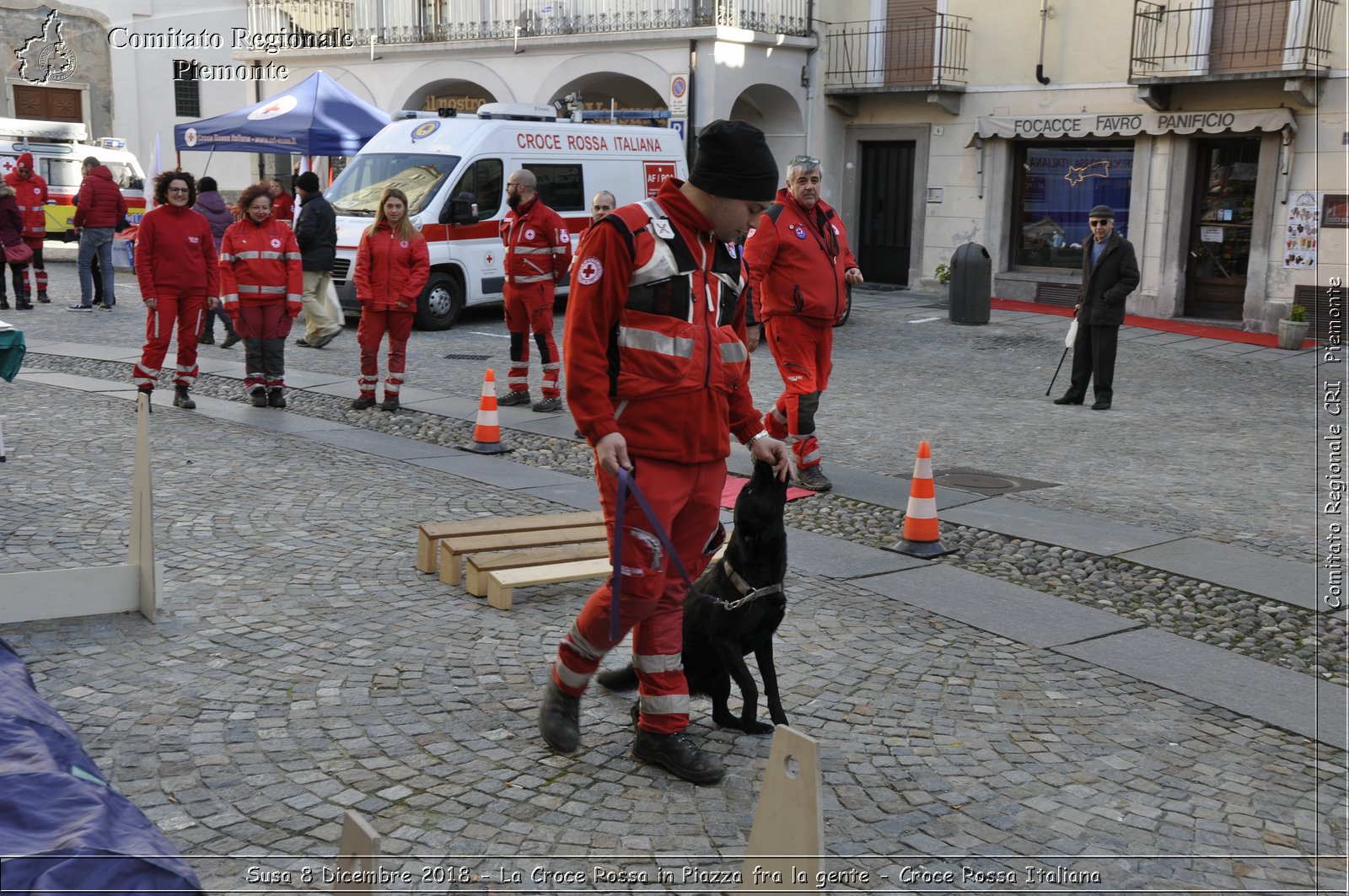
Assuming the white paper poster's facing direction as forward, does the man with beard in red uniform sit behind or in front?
in front

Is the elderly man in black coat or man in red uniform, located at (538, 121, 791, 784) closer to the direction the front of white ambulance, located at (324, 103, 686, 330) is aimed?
the man in red uniform

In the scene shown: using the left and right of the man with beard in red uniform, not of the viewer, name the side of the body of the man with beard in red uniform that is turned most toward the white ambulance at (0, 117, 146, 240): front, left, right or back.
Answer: right

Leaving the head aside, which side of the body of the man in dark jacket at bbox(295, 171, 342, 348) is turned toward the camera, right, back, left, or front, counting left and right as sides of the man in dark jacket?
left

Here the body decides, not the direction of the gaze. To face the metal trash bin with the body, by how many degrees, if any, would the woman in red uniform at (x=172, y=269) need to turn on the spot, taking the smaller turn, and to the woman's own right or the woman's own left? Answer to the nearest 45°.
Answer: approximately 135° to the woman's own left

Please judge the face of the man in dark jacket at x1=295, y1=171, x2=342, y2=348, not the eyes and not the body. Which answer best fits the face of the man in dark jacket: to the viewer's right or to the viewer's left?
to the viewer's left

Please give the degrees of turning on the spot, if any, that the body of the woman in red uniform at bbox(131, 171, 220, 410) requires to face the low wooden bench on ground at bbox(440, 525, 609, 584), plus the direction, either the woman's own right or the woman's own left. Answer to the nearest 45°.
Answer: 0° — they already face it

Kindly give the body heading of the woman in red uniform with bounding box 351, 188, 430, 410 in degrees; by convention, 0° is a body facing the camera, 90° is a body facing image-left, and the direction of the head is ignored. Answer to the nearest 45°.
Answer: approximately 0°

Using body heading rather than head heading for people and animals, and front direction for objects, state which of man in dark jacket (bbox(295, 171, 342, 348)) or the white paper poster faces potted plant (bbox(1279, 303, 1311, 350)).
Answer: the white paper poster
